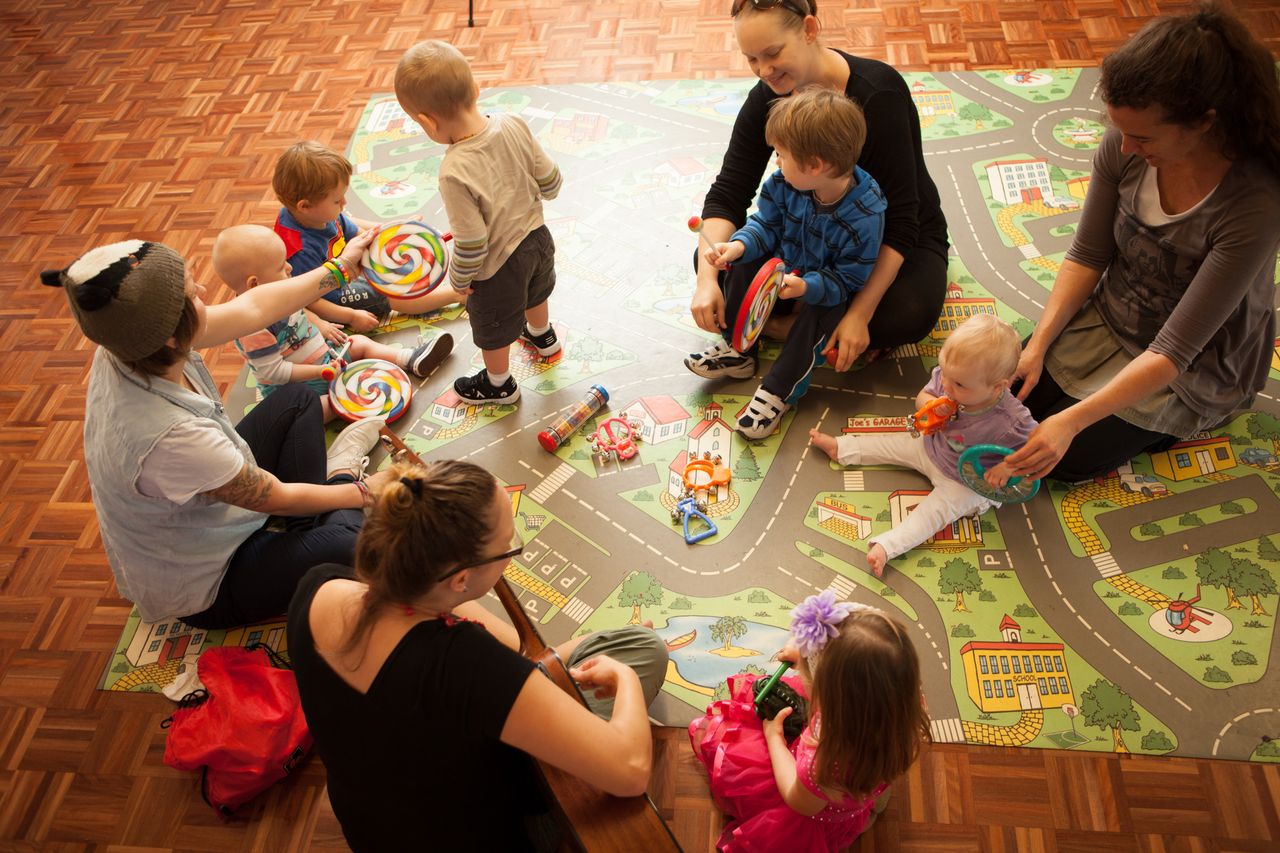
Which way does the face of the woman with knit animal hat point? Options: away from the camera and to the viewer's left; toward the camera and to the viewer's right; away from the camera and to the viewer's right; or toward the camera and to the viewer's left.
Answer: away from the camera and to the viewer's right

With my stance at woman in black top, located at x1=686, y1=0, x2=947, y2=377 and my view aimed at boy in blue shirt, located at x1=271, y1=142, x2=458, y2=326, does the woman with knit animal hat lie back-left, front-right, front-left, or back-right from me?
front-left

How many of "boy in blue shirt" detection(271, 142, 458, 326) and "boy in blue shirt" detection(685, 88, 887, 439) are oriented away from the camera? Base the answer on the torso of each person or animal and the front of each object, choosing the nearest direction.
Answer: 0

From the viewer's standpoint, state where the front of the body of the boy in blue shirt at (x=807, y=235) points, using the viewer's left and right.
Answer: facing the viewer and to the left of the viewer

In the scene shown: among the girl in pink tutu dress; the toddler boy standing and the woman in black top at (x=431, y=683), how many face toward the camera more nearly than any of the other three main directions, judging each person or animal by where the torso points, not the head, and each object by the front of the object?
0

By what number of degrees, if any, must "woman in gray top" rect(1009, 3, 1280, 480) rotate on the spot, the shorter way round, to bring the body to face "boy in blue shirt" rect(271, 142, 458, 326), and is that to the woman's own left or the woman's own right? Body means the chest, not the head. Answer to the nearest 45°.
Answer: approximately 45° to the woman's own right

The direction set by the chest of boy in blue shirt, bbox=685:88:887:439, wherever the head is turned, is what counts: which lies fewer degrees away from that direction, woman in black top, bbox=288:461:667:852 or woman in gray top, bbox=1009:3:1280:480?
the woman in black top

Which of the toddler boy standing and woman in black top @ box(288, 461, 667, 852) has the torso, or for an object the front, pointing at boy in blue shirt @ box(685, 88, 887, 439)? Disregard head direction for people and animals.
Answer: the woman in black top

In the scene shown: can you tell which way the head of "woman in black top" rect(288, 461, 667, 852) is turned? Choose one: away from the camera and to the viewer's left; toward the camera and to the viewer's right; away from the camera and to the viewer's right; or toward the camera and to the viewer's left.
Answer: away from the camera and to the viewer's right

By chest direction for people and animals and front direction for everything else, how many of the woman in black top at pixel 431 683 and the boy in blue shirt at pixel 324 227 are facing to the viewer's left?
0

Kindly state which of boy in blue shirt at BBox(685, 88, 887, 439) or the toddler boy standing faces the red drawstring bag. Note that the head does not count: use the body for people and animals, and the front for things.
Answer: the boy in blue shirt

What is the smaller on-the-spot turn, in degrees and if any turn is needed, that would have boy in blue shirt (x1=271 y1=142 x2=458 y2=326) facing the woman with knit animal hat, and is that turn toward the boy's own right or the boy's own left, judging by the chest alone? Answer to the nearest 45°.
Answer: approximately 45° to the boy's own right

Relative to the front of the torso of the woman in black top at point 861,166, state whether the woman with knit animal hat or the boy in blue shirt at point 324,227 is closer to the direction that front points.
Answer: the woman with knit animal hat
